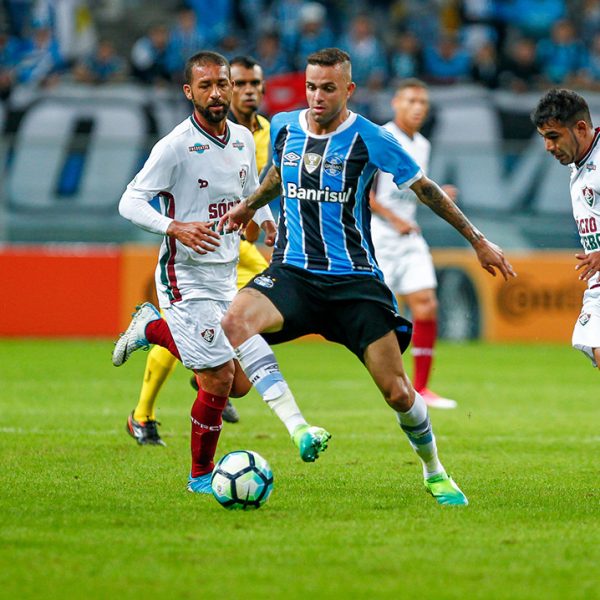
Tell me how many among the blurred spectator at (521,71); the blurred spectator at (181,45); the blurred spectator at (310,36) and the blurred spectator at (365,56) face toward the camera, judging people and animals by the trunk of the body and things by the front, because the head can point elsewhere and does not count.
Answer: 4

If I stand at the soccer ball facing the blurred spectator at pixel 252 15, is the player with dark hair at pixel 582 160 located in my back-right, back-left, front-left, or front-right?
front-right

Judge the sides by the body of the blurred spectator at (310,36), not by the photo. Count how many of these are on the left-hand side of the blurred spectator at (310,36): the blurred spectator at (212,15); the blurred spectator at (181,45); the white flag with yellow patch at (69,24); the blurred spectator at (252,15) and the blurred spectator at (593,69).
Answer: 1

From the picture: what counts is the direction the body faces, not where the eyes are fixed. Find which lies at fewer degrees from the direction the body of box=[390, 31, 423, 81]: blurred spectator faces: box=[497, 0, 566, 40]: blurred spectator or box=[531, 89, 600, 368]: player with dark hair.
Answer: the player with dark hair

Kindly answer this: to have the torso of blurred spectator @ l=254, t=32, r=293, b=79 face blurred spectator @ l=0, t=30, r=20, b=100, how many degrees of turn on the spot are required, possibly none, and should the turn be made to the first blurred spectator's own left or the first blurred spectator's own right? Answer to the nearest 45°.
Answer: approximately 90° to the first blurred spectator's own right

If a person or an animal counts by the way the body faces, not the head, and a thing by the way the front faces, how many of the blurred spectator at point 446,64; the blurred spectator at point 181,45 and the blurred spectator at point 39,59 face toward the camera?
3

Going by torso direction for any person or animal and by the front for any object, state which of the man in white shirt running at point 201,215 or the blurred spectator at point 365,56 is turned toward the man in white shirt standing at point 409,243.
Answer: the blurred spectator

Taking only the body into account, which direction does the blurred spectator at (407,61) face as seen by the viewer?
toward the camera

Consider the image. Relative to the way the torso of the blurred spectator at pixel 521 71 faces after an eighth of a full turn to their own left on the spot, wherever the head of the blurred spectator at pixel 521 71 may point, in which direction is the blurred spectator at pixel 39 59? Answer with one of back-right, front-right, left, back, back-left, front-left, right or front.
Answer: back-right

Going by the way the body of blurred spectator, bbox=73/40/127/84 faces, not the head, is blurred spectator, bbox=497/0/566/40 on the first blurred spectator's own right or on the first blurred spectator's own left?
on the first blurred spectator's own left

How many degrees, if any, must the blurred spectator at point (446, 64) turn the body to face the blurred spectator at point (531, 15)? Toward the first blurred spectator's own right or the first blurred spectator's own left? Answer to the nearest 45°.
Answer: approximately 135° to the first blurred spectator's own left

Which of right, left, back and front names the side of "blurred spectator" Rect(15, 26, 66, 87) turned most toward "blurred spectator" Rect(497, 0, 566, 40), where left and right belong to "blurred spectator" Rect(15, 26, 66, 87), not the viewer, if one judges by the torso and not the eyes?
left

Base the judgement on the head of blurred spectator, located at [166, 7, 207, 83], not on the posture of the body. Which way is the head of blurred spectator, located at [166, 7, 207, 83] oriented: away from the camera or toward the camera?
toward the camera

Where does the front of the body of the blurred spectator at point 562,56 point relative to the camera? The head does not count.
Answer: toward the camera

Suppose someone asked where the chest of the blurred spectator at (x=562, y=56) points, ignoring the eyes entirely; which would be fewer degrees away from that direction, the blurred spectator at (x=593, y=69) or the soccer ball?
the soccer ball

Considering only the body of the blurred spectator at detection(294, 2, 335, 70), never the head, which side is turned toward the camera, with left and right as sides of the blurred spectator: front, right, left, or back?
front

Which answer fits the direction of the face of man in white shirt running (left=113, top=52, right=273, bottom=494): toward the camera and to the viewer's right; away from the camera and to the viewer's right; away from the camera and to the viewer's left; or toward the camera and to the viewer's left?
toward the camera and to the viewer's right

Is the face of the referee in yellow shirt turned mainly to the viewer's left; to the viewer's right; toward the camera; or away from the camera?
toward the camera

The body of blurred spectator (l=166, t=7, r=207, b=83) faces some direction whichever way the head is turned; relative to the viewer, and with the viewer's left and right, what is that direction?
facing the viewer

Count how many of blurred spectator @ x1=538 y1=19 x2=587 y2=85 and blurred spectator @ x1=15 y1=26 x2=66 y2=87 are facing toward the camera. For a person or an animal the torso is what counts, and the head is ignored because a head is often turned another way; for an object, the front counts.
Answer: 2

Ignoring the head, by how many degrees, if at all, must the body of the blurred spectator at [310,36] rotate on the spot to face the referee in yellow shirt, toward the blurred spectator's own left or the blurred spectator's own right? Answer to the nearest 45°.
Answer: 0° — they already face them

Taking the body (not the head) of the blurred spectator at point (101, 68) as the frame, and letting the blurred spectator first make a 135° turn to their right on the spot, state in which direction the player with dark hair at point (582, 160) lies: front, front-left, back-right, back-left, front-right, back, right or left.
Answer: back-left

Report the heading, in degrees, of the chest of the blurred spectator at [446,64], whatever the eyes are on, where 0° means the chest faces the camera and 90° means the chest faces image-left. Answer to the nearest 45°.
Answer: approximately 0°
